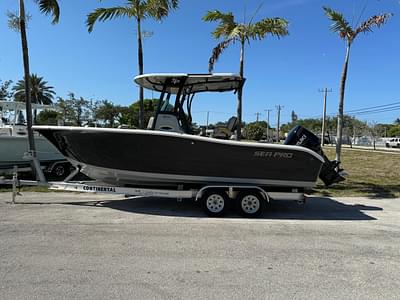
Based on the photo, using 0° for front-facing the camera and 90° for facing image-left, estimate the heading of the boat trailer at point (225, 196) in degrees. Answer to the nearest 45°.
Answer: approximately 90°

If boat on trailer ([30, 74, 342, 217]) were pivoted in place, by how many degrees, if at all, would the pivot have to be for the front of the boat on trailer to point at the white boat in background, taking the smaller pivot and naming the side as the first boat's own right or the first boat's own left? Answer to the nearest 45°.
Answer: approximately 45° to the first boat's own right

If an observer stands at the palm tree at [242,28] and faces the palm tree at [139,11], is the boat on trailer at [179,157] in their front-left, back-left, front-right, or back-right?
front-left

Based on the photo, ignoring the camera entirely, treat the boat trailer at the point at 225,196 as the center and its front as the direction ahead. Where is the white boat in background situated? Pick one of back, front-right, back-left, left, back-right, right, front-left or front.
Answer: front-right

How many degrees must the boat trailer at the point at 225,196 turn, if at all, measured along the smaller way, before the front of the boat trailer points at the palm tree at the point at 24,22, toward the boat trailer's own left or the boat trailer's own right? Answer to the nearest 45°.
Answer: approximately 45° to the boat trailer's own right

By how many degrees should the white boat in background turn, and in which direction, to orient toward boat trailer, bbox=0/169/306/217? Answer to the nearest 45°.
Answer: approximately 135° to its left

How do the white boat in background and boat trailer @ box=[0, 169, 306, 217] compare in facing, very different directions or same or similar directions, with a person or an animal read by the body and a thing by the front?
same or similar directions

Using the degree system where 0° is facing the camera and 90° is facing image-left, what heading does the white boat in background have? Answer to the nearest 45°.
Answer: approximately 90°

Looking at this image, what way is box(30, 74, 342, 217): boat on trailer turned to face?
to the viewer's left
